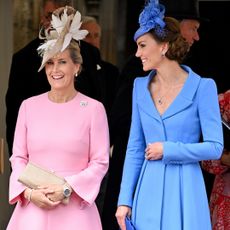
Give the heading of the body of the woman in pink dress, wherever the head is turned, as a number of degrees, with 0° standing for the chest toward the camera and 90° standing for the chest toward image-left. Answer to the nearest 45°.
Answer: approximately 0°

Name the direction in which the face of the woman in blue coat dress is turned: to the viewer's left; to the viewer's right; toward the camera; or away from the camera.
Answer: to the viewer's left

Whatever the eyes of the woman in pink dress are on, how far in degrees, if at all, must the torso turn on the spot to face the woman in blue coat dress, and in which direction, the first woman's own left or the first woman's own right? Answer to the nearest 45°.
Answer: approximately 45° to the first woman's own left
